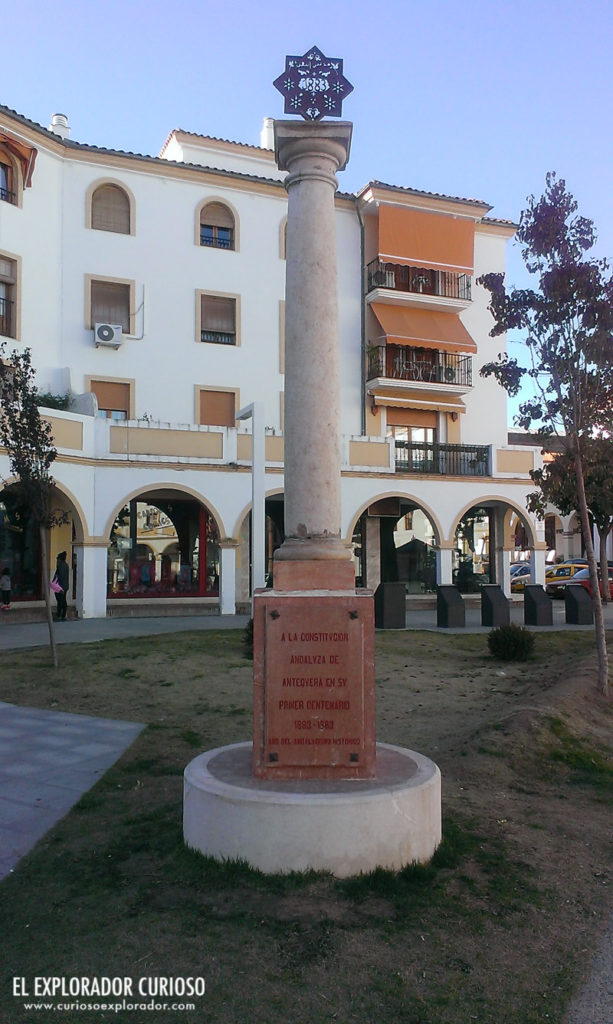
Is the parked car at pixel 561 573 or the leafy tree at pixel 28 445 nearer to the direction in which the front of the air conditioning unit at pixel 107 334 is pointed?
the leafy tree

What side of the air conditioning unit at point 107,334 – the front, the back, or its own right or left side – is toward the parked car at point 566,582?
left

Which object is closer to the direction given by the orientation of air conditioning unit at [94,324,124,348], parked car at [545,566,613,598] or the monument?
the monument

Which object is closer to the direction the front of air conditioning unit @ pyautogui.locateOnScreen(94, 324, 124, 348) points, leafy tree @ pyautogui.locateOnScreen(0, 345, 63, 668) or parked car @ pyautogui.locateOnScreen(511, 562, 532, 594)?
the leafy tree

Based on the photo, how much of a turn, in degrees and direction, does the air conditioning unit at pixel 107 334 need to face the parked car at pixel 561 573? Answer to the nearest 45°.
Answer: approximately 135° to its left

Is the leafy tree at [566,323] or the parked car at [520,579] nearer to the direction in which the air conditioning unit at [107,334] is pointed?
the leafy tree

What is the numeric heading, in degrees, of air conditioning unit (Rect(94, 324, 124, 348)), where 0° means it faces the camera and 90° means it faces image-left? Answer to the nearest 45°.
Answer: approximately 0°

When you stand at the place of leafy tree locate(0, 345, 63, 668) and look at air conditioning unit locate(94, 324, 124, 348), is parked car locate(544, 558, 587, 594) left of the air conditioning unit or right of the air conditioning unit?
right

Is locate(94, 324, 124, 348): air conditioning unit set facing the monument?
yes

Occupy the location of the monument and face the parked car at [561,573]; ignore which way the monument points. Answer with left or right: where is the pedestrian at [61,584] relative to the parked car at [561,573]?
left
